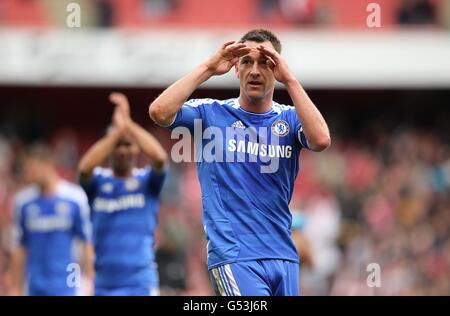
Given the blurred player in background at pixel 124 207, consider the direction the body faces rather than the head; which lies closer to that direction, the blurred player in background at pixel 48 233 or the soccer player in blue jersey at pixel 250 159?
the soccer player in blue jersey

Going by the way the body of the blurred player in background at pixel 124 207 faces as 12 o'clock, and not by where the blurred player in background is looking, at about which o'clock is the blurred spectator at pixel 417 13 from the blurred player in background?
The blurred spectator is roughly at 7 o'clock from the blurred player in background.

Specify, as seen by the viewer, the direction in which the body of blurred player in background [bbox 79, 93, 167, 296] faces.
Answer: toward the camera

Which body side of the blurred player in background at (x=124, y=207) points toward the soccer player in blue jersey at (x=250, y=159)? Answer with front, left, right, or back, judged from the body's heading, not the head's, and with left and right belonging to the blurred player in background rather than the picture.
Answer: front

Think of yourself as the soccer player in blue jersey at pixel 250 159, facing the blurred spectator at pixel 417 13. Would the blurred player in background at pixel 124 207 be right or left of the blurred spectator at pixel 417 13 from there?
left

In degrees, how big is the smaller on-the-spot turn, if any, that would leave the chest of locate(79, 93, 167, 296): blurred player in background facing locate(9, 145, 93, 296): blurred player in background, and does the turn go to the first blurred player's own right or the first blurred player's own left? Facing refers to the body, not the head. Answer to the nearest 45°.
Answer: approximately 135° to the first blurred player's own right
